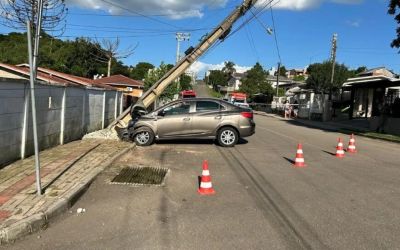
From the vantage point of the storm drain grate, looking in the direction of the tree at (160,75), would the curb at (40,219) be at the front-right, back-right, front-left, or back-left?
back-left

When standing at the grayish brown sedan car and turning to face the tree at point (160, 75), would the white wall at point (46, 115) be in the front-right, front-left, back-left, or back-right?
back-left

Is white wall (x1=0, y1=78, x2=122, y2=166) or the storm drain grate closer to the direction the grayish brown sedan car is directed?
the white wall

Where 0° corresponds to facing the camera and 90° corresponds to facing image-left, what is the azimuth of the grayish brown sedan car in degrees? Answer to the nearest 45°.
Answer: approximately 90°

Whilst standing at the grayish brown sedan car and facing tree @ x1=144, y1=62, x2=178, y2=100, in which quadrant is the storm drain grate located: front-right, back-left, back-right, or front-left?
back-left

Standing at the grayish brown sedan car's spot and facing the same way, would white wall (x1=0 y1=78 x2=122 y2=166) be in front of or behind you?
in front

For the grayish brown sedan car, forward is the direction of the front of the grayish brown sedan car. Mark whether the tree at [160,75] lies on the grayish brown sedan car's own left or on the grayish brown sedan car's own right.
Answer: on the grayish brown sedan car's own right

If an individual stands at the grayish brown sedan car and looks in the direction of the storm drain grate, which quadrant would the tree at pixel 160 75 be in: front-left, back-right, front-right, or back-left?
back-right

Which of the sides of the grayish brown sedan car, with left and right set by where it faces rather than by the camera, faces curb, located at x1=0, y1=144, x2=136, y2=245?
left
